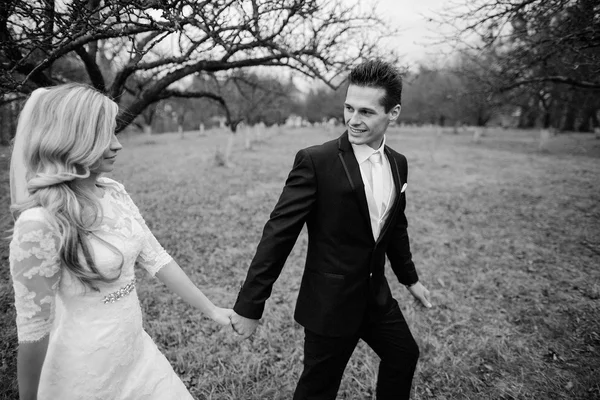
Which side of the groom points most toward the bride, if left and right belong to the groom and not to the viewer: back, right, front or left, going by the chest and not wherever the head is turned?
right

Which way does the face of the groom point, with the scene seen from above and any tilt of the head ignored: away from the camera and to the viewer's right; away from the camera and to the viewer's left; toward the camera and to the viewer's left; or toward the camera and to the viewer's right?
toward the camera and to the viewer's left
